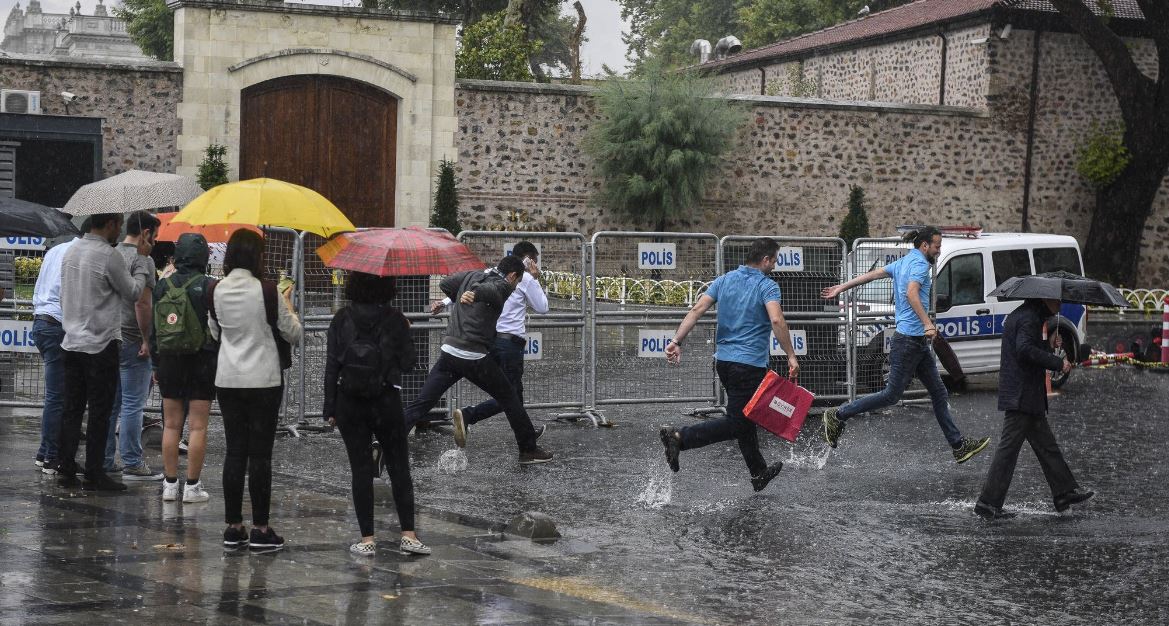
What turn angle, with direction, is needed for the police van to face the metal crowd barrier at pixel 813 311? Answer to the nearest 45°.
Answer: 0° — it already faces it

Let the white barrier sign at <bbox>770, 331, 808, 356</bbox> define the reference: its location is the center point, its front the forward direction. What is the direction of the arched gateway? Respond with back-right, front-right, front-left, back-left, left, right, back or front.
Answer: back-right

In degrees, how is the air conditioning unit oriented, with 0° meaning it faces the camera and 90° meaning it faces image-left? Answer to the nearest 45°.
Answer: approximately 0°

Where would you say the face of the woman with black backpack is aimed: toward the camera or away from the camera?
away from the camera

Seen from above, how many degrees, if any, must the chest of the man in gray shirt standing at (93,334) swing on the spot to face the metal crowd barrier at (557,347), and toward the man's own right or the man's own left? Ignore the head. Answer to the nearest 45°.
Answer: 0° — they already face it

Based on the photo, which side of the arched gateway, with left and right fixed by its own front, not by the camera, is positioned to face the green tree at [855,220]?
left

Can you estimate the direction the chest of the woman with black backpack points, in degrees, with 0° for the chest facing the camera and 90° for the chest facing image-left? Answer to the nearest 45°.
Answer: approximately 180°
